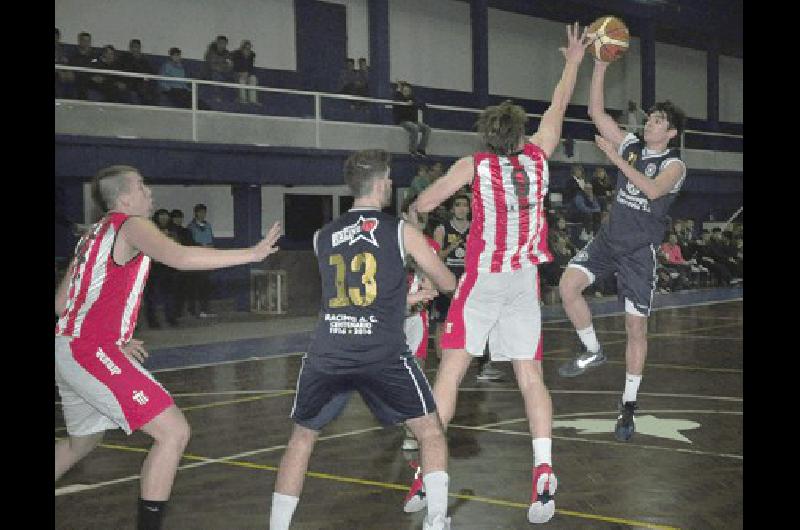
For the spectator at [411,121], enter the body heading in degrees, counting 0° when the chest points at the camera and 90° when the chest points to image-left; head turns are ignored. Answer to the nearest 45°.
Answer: approximately 315°

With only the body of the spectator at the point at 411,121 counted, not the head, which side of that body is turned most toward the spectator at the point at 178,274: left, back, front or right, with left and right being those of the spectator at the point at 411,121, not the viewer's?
right

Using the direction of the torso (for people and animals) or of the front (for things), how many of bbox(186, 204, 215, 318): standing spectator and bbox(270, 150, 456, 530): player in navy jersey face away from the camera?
1

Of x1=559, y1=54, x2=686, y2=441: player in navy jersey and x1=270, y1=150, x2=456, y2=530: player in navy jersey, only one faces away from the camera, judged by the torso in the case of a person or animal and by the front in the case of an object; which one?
x1=270, y1=150, x2=456, y2=530: player in navy jersey

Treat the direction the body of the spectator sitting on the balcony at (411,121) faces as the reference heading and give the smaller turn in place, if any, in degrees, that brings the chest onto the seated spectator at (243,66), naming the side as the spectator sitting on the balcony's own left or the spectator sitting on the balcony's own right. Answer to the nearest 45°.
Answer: approximately 135° to the spectator sitting on the balcony's own right

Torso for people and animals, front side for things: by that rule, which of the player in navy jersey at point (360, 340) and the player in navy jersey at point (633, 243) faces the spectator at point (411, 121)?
the player in navy jersey at point (360, 340)

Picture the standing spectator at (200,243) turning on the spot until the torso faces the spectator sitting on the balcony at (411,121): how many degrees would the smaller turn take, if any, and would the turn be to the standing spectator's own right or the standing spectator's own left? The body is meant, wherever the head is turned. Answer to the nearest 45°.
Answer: approximately 45° to the standing spectator's own left

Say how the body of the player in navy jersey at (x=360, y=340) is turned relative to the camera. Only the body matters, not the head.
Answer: away from the camera

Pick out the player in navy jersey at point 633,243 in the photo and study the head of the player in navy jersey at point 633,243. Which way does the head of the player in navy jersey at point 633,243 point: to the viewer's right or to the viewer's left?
to the viewer's left

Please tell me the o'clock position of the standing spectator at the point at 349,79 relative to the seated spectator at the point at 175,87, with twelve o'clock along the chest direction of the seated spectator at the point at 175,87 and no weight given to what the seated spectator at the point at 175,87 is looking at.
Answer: the standing spectator at the point at 349,79 is roughly at 9 o'clock from the seated spectator at the point at 175,87.

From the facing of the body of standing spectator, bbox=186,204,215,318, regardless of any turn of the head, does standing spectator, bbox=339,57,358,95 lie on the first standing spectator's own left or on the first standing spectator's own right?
on the first standing spectator's own left

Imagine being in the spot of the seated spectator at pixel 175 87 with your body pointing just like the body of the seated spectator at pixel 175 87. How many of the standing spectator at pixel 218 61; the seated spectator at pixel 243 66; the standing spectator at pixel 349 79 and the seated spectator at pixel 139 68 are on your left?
3
